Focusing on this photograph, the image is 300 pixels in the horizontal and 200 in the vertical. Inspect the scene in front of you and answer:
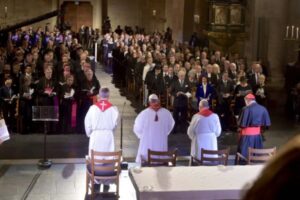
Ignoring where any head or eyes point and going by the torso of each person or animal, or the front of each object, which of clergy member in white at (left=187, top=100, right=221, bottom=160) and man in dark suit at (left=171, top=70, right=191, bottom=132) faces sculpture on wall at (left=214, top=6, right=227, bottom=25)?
the clergy member in white

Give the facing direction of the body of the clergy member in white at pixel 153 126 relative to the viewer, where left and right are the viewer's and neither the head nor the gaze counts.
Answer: facing away from the viewer

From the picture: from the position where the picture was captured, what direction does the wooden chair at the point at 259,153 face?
facing away from the viewer and to the left of the viewer

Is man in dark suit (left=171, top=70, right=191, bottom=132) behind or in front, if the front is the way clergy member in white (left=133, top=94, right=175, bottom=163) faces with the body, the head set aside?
in front

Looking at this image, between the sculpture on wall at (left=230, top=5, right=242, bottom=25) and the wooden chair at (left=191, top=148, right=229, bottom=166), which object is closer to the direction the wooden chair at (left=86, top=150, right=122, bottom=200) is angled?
the sculpture on wall

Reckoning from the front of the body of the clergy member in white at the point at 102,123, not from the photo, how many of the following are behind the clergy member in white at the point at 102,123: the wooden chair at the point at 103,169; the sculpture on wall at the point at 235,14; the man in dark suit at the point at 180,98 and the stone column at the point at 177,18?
1

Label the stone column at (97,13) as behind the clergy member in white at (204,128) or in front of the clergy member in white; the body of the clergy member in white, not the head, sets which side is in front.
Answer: in front

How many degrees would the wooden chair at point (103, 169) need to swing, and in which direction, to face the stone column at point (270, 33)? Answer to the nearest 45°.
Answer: approximately 45° to its right

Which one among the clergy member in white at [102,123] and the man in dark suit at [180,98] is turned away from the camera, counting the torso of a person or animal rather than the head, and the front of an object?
the clergy member in white

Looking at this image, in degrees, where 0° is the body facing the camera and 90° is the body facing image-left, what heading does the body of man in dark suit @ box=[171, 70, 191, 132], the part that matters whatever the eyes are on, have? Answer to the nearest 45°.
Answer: approximately 0°

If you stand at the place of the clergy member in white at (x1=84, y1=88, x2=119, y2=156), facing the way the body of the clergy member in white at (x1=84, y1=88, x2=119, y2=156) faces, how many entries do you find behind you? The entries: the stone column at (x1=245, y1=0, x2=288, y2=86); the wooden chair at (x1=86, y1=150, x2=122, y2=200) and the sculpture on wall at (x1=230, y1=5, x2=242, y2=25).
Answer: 1

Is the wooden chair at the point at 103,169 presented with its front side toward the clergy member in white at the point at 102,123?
yes

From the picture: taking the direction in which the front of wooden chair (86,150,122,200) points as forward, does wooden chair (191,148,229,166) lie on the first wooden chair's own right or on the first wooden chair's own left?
on the first wooden chair's own right

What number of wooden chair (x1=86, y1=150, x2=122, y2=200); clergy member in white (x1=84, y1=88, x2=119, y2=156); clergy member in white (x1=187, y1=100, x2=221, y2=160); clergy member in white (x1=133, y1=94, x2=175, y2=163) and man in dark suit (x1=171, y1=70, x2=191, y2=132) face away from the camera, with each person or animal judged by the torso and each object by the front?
4

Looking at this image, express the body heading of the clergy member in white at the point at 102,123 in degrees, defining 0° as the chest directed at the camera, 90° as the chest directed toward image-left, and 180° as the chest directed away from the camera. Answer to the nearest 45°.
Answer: approximately 180°

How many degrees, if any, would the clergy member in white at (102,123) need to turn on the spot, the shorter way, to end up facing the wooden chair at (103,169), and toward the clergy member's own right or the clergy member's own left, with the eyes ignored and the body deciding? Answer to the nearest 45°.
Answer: approximately 180°

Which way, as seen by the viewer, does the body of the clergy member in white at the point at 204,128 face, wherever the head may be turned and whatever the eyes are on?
away from the camera

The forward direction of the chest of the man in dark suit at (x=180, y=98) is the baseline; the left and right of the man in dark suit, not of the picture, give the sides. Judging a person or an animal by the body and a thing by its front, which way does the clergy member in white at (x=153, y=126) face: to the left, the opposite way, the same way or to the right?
the opposite way
